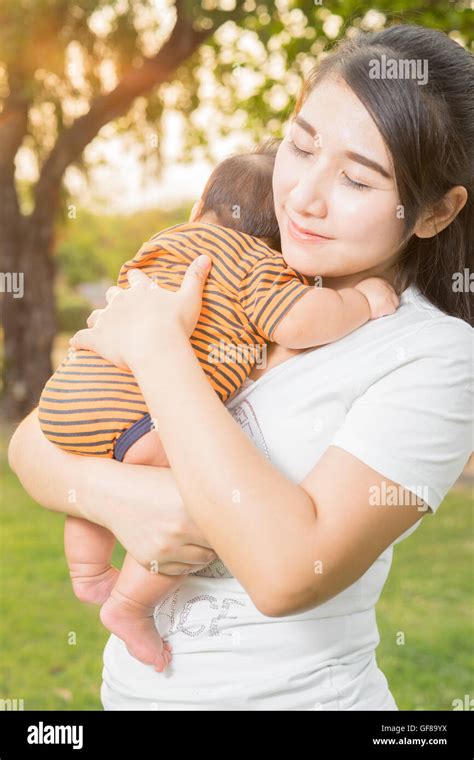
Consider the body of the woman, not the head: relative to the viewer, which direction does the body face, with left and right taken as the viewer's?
facing the viewer and to the left of the viewer

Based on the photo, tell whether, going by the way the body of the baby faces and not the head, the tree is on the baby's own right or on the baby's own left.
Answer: on the baby's own left

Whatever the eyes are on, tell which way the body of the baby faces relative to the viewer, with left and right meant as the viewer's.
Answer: facing away from the viewer and to the right of the viewer

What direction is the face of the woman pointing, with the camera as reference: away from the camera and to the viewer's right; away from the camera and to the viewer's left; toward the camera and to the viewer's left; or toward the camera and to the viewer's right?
toward the camera and to the viewer's left
